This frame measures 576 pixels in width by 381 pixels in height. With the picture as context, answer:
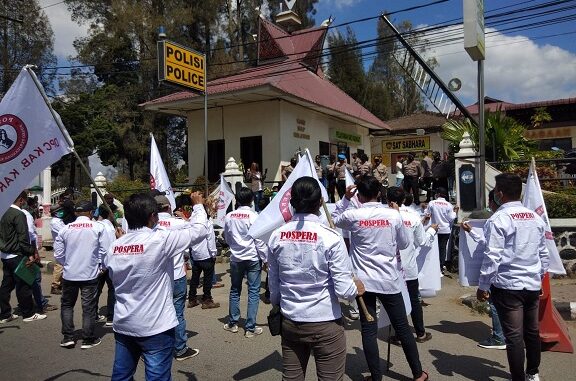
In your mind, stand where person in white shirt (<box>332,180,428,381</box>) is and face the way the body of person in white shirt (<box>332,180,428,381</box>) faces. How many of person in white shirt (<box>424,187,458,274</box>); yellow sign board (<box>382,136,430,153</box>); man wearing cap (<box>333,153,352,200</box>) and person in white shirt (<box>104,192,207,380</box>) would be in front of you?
3

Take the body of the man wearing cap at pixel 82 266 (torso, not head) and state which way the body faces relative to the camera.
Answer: away from the camera

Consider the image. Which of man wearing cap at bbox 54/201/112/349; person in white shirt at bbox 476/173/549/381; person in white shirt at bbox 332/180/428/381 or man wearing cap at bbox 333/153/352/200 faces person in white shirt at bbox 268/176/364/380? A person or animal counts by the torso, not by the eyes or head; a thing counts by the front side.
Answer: man wearing cap at bbox 333/153/352/200

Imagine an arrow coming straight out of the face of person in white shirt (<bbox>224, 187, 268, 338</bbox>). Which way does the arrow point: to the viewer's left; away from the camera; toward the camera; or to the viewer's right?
away from the camera

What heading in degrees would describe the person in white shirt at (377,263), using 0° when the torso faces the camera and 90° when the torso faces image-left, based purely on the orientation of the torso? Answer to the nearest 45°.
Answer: approximately 180°

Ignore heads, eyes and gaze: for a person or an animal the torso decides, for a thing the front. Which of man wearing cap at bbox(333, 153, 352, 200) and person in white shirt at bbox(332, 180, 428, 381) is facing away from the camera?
the person in white shirt

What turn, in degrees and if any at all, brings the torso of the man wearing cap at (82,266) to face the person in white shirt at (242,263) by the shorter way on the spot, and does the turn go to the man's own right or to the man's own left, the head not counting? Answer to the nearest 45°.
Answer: approximately 90° to the man's own right

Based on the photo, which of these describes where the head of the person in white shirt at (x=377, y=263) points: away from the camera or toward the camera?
away from the camera

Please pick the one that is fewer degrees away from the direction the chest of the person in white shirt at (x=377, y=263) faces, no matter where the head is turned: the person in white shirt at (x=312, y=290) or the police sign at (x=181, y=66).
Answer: the police sign

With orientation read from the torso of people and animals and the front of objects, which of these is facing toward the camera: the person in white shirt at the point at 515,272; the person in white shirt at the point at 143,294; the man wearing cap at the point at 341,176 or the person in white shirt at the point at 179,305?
the man wearing cap

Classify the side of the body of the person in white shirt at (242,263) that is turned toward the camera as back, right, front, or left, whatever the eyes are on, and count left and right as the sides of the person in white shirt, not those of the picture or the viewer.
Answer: back

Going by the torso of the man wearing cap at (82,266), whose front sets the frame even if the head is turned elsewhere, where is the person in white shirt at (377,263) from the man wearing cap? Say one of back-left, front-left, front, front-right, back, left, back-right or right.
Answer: back-right

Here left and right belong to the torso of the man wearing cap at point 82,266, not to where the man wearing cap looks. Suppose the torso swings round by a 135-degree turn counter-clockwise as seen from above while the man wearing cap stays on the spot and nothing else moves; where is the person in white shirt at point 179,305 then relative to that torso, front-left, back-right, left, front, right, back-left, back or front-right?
left
